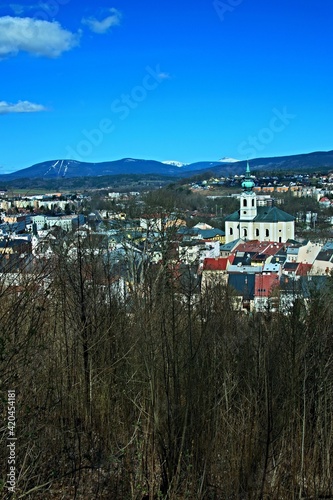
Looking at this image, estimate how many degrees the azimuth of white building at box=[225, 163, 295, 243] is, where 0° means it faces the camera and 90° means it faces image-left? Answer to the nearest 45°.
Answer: approximately 45°
